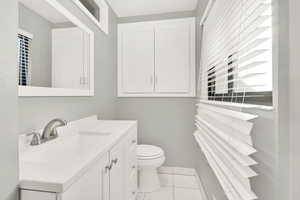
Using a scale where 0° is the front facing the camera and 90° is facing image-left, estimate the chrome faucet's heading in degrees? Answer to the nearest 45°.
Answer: approximately 315°

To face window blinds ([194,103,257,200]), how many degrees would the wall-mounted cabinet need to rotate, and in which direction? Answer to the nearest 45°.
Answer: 0° — it already faces it

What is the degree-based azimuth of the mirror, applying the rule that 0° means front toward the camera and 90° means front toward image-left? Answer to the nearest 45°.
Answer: approximately 315°

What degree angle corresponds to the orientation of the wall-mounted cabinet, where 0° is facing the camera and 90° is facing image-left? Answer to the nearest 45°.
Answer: approximately 0°

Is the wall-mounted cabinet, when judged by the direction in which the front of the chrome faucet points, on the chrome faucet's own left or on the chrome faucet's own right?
on the chrome faucet's own left

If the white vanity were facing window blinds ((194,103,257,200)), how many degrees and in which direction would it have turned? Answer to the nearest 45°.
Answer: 0° — it already faces it
